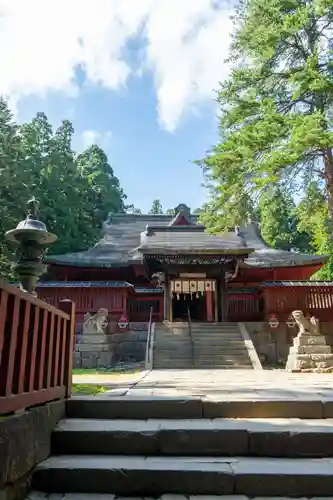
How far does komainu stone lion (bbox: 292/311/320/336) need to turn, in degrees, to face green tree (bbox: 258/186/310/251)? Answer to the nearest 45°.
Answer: approximately 90° to its right

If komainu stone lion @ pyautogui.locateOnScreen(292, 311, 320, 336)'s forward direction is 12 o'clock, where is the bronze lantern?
The bronze lantern is roughly at 10 o'clock from the komainu stone lion.

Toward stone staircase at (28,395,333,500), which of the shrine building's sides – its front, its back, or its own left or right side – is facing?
front

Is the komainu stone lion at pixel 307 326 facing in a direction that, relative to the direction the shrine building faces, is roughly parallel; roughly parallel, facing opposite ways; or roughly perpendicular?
roughly perpendicular

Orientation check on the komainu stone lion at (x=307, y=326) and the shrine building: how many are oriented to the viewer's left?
1

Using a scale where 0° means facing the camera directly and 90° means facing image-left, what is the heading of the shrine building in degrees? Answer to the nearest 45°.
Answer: approximately 0°

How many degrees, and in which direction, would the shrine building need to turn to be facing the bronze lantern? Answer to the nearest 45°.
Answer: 0° — it already faces it

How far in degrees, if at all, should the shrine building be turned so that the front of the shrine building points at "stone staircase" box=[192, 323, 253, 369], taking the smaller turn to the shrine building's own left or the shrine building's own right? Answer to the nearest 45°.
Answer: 0° — it already faces it

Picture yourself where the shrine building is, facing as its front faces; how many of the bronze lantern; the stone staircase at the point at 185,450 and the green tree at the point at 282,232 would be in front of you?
2

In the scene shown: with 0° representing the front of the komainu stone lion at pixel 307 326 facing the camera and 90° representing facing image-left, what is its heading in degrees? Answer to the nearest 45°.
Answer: approximately 90°

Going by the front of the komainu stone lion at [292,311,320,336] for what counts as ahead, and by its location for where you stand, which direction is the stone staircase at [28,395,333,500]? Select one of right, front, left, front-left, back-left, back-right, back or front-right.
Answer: left
